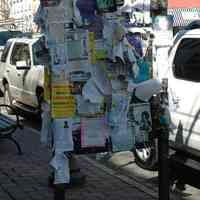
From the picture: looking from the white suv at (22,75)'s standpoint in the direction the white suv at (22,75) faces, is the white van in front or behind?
in front

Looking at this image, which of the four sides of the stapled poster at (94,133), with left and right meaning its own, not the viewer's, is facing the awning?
back

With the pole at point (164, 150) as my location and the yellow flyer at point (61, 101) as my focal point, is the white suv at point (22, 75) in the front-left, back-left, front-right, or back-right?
front-right

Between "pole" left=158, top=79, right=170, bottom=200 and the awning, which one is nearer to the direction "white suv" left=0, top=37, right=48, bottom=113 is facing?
the pole

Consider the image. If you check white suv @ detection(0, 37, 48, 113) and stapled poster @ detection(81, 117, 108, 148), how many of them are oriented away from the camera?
0

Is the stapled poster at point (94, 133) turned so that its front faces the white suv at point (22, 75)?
no

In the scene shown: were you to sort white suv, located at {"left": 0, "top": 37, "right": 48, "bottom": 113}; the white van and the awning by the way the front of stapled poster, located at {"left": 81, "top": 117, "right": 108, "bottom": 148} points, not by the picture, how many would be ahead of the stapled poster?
0

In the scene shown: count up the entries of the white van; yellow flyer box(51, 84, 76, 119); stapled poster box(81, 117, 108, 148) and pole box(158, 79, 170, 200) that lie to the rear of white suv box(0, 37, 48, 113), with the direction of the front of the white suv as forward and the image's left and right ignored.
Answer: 0

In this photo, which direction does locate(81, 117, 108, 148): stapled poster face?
toward the camera

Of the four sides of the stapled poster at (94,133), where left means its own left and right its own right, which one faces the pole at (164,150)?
left

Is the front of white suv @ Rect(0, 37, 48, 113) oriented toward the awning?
no

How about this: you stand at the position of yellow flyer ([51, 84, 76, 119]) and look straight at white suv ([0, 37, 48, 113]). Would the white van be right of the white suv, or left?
right

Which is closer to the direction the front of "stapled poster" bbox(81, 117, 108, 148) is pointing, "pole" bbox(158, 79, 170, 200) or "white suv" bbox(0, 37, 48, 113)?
the pole
